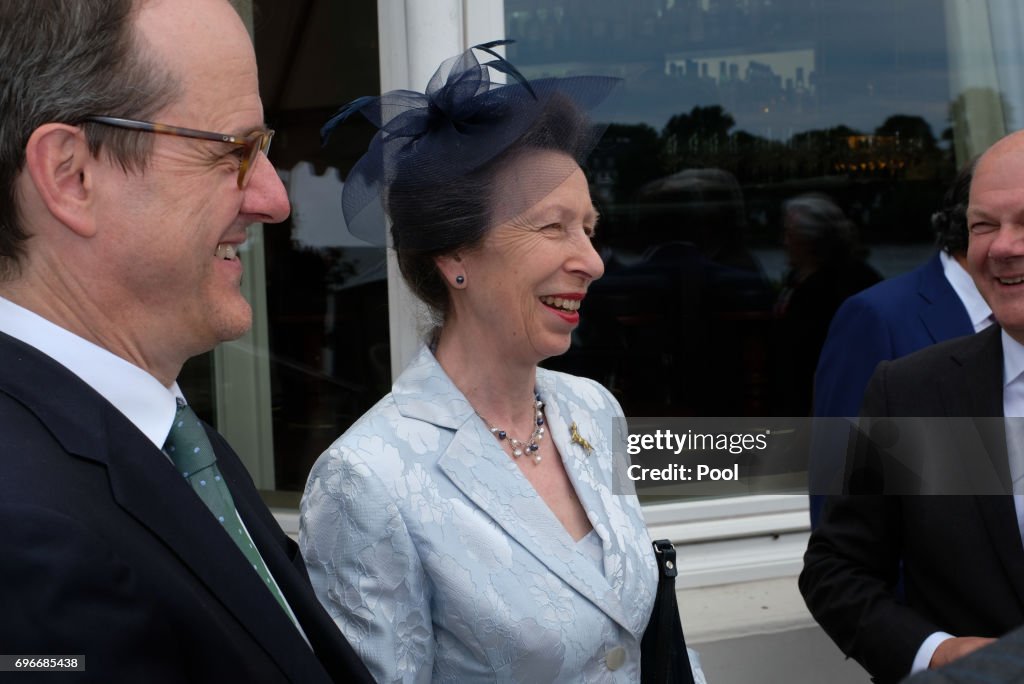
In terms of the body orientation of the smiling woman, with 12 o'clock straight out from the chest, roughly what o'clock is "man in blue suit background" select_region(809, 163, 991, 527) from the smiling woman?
The man in blue suit background is roughly at 9 o'clock from the smiling woman.

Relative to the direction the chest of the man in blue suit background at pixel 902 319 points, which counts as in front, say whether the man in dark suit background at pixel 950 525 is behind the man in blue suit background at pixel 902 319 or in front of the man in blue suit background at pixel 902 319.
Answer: in front

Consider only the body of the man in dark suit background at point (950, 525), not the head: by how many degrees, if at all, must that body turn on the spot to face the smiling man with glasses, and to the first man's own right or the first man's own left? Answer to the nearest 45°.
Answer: approximately 45° to the first man's own right

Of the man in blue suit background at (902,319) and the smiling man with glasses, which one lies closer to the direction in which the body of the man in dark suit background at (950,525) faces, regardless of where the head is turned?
the smiling man with glasses

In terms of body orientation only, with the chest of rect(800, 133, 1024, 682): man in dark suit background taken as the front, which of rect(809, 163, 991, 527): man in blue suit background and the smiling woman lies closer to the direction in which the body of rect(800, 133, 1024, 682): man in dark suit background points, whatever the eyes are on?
the smiling woman

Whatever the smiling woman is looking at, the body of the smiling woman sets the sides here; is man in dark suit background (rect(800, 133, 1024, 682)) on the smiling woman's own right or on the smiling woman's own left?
on the smiling woman's own left

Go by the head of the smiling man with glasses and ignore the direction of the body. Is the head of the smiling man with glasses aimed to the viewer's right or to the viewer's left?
to the viewer's right

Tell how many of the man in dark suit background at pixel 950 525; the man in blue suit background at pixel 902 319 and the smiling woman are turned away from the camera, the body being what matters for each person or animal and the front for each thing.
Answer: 0

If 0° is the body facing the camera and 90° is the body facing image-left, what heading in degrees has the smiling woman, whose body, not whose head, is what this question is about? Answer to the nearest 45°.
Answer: approximately 315°

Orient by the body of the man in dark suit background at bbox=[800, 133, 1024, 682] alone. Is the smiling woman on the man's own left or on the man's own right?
on the man's own right

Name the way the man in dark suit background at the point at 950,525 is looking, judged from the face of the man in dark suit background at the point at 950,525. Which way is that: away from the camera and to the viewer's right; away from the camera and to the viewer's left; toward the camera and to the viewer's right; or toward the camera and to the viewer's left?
toward the camera and to the viewer's left

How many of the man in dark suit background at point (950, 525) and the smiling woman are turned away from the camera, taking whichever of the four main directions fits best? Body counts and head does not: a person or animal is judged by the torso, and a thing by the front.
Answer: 0
